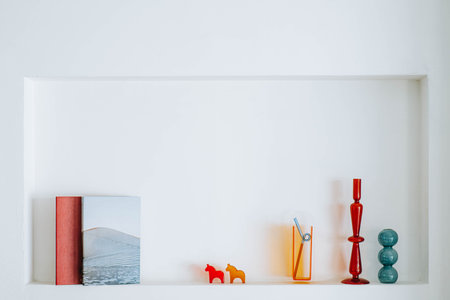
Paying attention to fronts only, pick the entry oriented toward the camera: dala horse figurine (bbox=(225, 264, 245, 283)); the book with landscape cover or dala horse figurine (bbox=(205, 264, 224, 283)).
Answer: the book with landscape cover

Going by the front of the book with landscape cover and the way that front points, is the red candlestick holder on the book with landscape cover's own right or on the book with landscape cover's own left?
on the book with landscape cover's own left

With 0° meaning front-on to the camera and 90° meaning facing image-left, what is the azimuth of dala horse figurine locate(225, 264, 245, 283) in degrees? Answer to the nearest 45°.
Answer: approximately 90°

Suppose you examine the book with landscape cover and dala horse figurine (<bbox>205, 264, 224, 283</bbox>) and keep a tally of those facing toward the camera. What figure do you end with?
1

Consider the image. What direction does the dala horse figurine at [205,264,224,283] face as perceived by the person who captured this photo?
facing to the left of the viewer

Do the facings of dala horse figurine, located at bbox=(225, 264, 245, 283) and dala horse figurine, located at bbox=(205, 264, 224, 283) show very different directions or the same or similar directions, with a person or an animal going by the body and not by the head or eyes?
same or similar directions

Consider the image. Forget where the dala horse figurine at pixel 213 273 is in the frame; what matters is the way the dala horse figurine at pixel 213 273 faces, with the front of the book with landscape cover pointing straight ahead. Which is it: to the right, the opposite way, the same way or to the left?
to the right

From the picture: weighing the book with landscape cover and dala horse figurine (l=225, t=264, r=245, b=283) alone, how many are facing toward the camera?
1

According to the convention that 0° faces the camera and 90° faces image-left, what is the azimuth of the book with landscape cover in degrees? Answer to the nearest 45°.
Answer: approximately 0°
